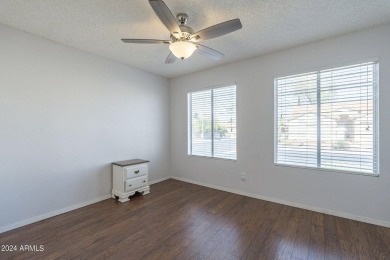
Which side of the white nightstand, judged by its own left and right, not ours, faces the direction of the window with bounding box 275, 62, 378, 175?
front

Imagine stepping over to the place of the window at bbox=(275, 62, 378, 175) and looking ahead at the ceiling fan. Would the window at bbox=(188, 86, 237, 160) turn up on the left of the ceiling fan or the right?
right

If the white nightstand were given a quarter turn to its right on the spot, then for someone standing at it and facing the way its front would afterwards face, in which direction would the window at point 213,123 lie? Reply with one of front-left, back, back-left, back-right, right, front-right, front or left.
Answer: back-left

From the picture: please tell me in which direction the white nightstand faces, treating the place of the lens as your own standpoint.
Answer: facing the viewer and to the right of the viewer

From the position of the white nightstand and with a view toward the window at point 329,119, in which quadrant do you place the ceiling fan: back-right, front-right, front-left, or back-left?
front-right
